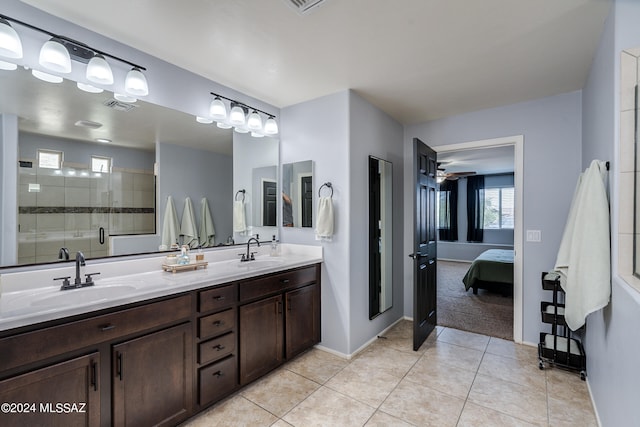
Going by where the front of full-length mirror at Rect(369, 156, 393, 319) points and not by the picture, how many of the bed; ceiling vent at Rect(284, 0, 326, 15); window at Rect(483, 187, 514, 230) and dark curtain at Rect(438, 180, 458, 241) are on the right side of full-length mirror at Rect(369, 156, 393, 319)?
1

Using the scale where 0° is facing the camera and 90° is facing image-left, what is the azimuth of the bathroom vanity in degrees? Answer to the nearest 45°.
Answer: approximately 315°

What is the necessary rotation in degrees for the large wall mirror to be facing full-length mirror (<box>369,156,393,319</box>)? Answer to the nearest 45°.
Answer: approximately 45° to its left

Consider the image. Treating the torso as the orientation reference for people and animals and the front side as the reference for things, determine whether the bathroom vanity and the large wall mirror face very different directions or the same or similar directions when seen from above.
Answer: same or similar directions

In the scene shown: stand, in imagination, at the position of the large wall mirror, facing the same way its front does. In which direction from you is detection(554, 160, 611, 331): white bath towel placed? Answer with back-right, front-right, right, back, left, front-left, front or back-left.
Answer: front

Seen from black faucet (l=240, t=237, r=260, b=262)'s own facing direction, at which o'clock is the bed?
The bed is roughly at 10 o'clock from the black faucet.

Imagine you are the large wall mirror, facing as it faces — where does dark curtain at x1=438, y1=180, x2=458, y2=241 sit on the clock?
The dark curtain is roughly at 10 o'clock from the large wall mirror.

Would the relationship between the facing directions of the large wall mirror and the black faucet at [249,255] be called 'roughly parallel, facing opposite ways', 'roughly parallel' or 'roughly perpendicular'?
roughly parallel

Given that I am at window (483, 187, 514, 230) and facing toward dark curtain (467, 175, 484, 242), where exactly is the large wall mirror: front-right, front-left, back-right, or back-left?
front-left

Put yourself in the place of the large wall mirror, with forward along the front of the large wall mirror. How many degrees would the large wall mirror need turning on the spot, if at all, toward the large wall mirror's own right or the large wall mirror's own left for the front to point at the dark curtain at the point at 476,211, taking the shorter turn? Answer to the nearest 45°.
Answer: approximately 45° to the large wall mirror's own left

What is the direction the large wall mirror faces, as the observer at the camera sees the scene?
facing the viewer and to the right of the viewer

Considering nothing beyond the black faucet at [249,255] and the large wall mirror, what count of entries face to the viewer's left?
0
